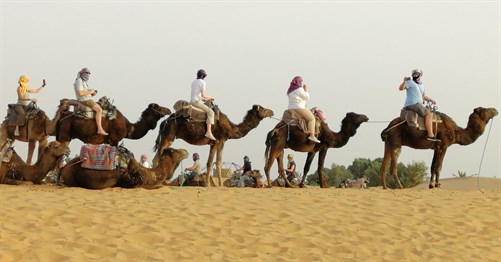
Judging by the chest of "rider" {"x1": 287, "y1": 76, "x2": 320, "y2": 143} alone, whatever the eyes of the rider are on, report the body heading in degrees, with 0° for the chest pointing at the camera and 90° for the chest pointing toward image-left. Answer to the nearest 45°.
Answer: approximately 270°

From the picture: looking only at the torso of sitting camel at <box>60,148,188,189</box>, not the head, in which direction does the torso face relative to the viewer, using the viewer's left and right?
facing to the right of the viewer

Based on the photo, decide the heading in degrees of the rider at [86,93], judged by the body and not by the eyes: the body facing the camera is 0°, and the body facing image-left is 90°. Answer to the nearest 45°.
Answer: approximately 270°

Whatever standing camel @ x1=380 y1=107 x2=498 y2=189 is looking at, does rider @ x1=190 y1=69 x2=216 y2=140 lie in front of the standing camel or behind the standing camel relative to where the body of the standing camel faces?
behind

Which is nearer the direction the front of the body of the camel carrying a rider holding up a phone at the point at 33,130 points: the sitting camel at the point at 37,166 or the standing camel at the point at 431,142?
the standing camel

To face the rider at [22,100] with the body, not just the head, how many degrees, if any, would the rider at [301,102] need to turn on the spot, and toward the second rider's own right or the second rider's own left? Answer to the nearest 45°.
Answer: approximately 180°

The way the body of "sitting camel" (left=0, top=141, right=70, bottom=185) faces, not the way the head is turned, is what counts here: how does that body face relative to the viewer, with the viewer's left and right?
facing to the right of the viewer

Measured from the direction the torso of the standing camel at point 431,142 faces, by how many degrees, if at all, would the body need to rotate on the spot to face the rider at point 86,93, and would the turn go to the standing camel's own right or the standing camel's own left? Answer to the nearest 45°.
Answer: approximately 135° to the standing camel's own right
